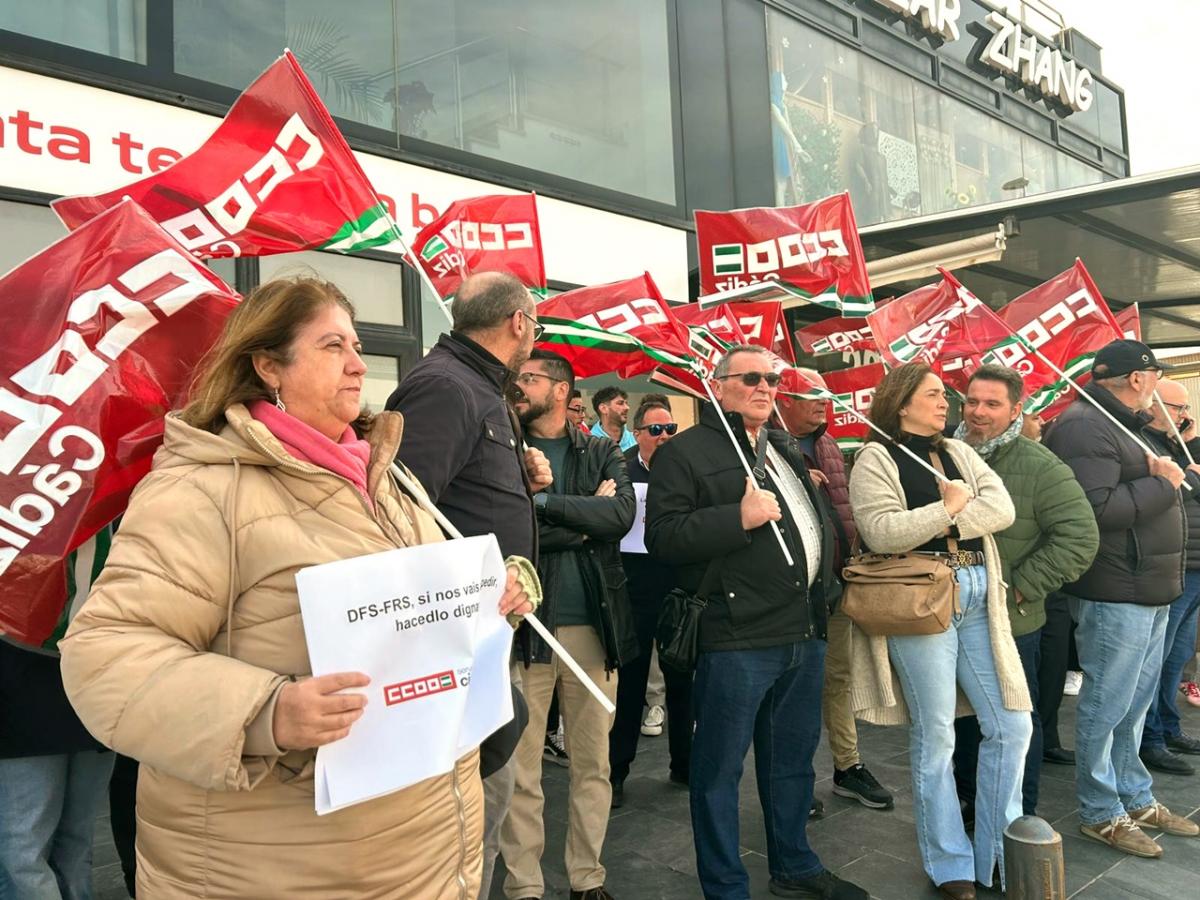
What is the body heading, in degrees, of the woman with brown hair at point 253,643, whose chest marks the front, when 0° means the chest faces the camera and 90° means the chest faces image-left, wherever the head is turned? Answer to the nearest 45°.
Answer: approximately 315°

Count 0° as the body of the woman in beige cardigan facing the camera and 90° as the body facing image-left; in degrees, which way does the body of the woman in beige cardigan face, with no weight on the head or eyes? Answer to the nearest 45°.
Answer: approximately 315°

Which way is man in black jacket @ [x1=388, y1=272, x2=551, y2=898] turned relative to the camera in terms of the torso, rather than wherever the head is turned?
to the viewer's right

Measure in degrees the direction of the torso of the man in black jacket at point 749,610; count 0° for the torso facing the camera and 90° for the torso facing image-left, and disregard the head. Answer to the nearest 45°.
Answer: approximately 315°

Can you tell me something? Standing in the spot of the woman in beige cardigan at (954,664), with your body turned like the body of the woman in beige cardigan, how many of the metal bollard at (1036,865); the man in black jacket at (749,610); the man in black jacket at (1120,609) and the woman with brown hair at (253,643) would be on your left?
1

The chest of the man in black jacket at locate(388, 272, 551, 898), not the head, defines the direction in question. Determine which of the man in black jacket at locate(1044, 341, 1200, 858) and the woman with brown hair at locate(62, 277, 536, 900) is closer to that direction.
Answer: the man in black jacket

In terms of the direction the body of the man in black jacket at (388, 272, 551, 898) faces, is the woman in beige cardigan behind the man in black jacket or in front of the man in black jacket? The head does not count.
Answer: in front

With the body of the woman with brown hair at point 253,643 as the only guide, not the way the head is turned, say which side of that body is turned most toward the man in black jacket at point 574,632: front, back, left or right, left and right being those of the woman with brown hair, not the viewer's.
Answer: left

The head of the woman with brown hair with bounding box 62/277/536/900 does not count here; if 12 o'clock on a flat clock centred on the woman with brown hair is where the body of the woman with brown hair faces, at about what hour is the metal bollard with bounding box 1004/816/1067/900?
The metal bollard is roughly at 10 o'clock from the woman with brown hair.

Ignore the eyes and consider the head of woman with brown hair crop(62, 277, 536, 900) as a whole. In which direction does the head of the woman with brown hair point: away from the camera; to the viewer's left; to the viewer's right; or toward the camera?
to the viewer's right

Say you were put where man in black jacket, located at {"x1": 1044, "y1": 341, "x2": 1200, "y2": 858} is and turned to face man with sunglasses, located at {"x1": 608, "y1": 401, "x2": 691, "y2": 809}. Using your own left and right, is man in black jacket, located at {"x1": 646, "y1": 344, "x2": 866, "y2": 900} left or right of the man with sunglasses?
left

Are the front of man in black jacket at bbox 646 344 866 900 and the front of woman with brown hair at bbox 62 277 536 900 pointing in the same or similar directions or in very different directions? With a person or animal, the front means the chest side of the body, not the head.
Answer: same or similar directions
